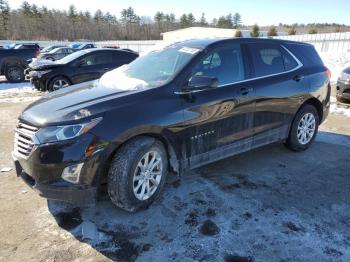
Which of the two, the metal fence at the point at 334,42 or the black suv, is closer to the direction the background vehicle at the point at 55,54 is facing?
the black suv

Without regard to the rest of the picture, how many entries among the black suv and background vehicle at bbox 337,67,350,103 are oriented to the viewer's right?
0

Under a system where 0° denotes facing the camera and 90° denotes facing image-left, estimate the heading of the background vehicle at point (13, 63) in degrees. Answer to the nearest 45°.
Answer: approximately 90°

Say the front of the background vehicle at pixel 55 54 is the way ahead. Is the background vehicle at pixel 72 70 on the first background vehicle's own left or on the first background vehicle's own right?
on the first background vehicle's own left

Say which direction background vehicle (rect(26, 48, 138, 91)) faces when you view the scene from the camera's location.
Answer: facing the viewer and to the left of the viewer

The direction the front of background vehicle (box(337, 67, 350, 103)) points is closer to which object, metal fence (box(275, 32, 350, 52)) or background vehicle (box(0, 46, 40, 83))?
the background vehicle
